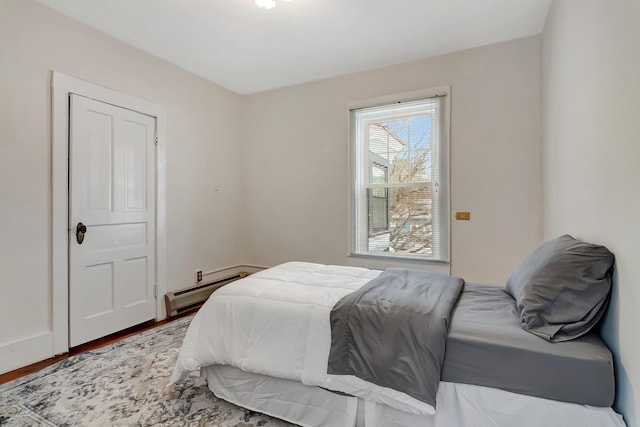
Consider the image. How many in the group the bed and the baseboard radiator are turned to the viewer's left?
1

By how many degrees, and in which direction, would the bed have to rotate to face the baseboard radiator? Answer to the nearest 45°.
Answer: approximately 45° to its right

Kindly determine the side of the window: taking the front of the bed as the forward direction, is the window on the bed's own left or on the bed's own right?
on the bed's own right

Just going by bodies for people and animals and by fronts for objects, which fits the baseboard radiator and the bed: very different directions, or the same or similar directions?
very different directions

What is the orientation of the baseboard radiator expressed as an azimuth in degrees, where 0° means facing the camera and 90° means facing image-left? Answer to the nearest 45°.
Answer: approximately 315°

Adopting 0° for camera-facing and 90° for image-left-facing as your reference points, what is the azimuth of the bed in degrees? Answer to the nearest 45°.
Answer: approximately 90°

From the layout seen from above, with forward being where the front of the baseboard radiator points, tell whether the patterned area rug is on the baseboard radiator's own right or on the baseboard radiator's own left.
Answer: on the baseboard radiator's own right
